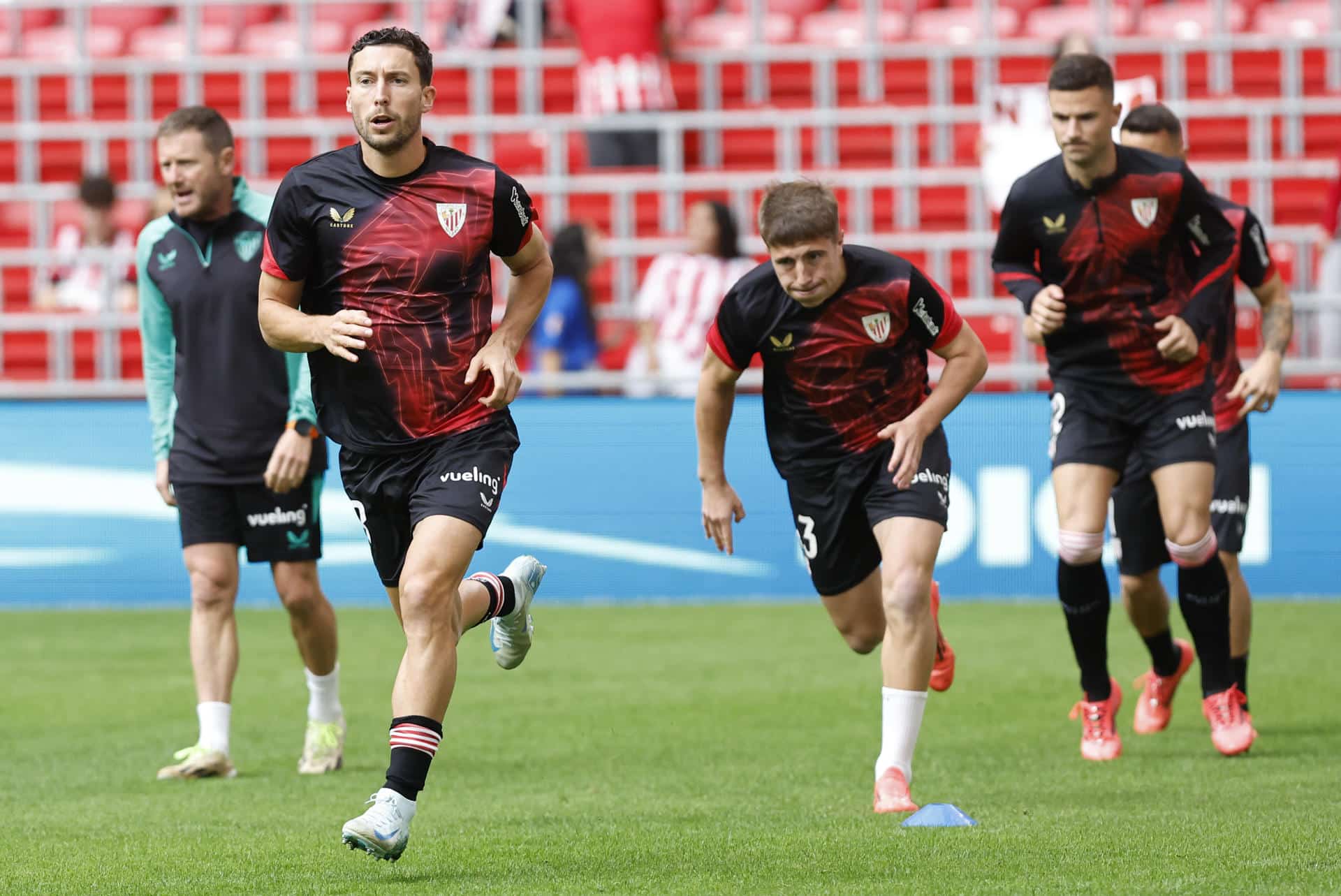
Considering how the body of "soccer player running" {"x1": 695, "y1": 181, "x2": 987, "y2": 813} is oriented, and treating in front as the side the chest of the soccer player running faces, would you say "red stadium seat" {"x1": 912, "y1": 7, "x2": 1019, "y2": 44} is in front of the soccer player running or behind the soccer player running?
behind

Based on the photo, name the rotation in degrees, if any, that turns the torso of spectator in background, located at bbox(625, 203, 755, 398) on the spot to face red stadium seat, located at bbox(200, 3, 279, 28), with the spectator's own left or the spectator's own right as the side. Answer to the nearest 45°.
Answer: approximately 90° to the spectator's own right

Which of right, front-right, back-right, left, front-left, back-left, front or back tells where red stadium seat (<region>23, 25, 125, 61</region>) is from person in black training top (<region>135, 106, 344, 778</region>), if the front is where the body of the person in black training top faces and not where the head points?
back-right

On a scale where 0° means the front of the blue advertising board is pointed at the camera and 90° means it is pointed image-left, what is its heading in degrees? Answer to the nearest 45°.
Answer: approximately 0°

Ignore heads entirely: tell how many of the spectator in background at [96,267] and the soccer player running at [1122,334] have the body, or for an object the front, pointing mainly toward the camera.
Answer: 2

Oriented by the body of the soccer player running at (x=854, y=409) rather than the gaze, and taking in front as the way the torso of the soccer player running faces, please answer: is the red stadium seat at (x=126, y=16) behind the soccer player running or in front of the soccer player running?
behind

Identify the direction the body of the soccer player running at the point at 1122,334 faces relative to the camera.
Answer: toward the camera

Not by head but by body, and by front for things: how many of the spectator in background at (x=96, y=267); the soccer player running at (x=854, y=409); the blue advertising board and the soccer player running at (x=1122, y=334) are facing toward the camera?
4

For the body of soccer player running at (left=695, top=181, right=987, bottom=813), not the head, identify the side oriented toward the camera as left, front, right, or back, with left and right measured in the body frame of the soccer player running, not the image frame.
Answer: front
